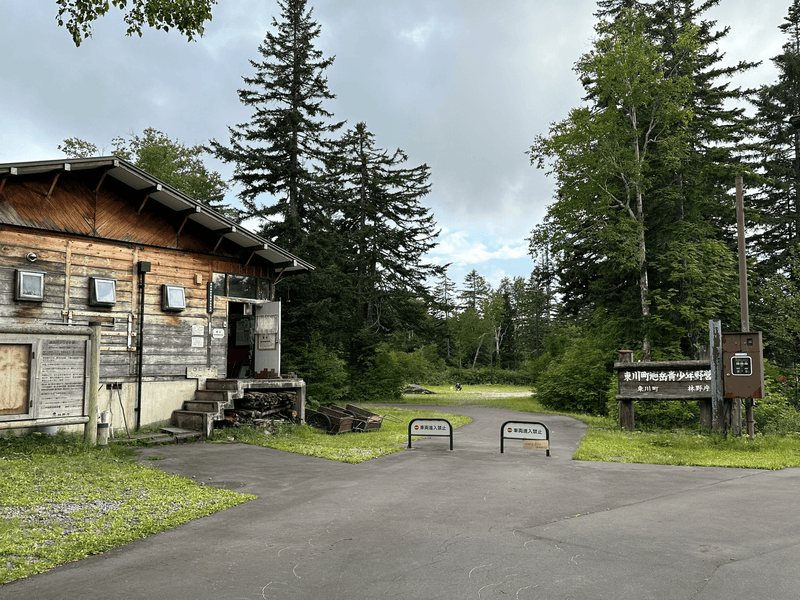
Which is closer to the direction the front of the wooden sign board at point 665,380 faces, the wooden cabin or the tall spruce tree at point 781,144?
the wooden cabin

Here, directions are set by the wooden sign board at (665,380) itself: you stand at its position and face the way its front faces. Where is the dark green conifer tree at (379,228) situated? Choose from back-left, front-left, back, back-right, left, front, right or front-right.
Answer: back-right

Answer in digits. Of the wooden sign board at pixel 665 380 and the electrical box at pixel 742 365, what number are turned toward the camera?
2

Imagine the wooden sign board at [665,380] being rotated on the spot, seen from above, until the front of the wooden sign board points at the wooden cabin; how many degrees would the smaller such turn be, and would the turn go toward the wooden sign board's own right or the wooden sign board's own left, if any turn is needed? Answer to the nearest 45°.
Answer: approximately 45° to the wooden sign board's own right

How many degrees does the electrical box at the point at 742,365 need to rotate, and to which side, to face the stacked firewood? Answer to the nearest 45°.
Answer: approximately 90° to its right

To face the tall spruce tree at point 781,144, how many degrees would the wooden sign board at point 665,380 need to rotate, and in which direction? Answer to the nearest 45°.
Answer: approximately 180°

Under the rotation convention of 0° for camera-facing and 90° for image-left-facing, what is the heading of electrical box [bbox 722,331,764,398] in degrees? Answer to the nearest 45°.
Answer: approximately 0°

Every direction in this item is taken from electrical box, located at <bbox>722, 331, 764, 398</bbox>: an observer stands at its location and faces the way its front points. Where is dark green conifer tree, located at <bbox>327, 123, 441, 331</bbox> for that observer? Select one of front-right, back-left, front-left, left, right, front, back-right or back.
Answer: back-right

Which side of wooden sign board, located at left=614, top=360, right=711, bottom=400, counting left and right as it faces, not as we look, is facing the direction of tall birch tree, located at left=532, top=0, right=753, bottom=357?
back

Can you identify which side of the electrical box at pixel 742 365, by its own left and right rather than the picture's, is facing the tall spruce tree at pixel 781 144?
back
